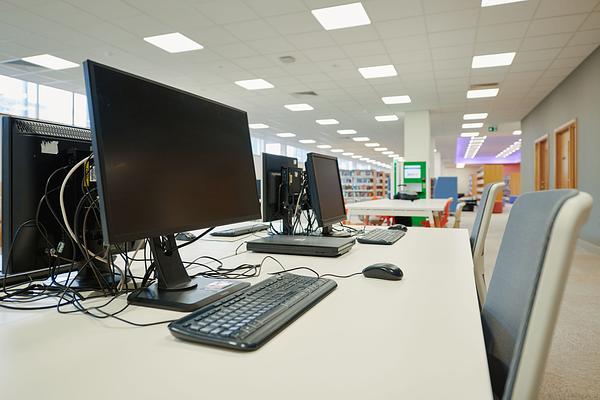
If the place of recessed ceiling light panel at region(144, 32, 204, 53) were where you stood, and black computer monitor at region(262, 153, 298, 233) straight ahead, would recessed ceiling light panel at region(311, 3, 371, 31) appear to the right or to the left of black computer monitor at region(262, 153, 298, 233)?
left

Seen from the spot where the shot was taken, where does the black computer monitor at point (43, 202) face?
facing away from the viewer and to the left of the viewer

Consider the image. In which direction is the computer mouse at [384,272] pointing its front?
to the viewer's left

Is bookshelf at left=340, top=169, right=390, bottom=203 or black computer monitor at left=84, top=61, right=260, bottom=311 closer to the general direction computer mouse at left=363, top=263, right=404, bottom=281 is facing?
the black computer monitor

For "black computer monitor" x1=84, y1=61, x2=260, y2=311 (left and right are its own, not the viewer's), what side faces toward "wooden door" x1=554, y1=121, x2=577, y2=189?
left

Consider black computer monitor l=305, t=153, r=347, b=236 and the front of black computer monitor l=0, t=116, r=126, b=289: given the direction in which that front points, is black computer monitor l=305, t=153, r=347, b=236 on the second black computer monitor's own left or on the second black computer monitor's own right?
on the second black computer monitor's own right

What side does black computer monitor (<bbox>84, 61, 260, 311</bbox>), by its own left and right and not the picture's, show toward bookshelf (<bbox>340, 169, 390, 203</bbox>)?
left

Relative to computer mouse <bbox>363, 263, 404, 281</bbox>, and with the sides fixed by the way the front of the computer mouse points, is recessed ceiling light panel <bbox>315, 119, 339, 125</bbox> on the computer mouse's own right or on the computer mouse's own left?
on the computer mouse's own right

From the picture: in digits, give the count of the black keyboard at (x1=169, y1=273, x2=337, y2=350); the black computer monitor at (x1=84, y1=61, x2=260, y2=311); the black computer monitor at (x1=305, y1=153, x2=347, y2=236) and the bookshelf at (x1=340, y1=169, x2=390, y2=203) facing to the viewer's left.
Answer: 0

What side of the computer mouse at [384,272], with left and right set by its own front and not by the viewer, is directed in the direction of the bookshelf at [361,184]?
right

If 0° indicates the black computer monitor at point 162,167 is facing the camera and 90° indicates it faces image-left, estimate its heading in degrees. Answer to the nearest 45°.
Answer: approximately 315°

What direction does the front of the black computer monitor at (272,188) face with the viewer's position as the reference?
facing away from the viewer and to the left of the viewer
